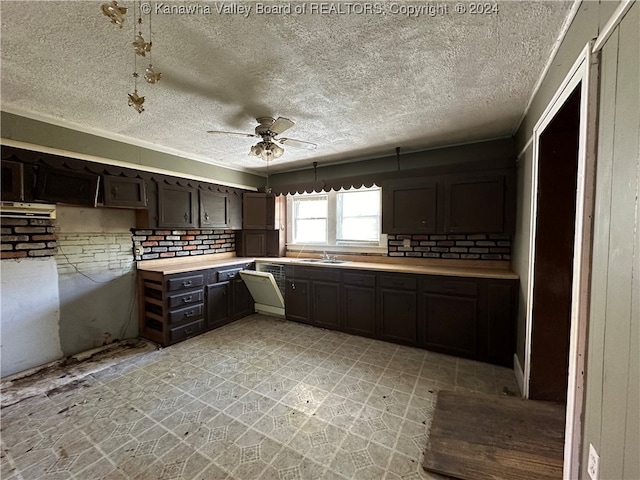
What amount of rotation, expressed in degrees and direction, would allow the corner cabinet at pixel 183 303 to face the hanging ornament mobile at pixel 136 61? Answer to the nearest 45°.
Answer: approximately 45° to its right

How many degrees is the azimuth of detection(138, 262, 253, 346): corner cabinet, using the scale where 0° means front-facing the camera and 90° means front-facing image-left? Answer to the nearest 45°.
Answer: approximately 315°

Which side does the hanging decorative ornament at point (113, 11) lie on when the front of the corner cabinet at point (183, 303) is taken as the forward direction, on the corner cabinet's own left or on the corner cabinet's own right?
on the corner cabinet's own right

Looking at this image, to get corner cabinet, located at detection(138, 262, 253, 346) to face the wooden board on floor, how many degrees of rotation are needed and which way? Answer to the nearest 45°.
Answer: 0° — it already faces it
